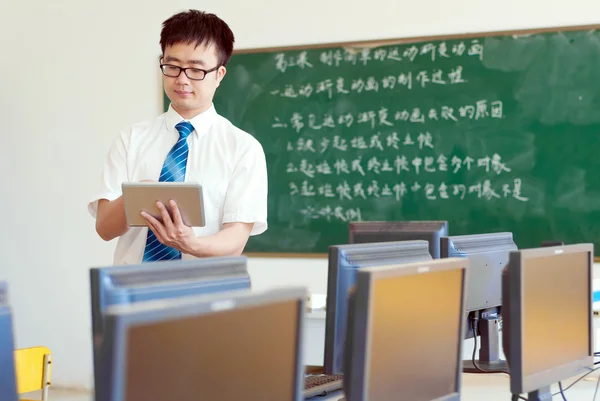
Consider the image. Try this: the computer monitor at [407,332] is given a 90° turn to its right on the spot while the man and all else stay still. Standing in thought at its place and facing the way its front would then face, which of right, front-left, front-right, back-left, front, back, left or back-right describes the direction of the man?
right

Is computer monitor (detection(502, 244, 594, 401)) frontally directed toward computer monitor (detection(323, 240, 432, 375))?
no

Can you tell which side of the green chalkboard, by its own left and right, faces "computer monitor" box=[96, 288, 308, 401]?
front

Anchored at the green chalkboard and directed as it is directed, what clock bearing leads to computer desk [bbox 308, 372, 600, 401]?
The computer desk is roughly at 12 o'clock from the green chalkboard.

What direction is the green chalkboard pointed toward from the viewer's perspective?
toward the camera

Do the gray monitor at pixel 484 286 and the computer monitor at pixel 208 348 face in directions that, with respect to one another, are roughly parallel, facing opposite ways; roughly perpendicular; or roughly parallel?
roughly parallel, facing opposite ways

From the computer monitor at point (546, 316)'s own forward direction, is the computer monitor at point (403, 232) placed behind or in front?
behind

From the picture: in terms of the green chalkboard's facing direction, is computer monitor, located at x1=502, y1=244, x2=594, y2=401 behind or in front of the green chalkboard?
in front
